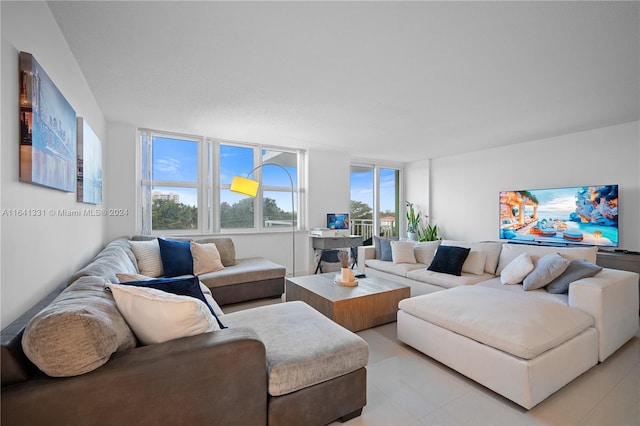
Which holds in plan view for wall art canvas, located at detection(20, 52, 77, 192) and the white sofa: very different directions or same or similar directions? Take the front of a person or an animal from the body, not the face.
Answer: very different directions

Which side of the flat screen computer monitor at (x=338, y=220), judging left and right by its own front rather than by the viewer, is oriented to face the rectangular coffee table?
front

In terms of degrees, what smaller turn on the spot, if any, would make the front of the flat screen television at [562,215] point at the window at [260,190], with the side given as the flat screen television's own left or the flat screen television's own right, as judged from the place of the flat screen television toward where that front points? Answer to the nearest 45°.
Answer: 0° — it already faces it

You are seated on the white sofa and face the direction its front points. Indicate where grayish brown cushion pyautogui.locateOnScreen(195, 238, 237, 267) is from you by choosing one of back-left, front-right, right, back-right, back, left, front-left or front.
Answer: front-right

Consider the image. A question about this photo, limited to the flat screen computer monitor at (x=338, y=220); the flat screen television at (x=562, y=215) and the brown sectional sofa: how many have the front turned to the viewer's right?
1

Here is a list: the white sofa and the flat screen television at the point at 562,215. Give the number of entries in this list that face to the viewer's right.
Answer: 0

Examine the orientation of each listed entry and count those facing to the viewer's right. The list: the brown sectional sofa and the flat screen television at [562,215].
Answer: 1

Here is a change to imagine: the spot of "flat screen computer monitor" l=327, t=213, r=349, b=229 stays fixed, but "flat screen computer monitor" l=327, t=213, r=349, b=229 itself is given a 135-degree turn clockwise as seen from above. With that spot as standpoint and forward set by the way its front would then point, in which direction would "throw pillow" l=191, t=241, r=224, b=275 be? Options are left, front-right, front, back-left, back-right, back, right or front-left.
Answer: left

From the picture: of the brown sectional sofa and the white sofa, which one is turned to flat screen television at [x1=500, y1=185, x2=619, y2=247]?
the brown sectional sofa

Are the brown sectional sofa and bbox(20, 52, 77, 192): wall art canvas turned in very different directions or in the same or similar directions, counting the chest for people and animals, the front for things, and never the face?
same or similar directions

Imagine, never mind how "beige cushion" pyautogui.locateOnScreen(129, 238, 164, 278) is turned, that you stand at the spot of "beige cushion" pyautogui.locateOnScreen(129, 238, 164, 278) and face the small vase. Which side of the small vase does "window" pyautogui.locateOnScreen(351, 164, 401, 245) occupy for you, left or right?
left

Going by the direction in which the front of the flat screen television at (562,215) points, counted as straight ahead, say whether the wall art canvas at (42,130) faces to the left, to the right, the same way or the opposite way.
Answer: the opposite way

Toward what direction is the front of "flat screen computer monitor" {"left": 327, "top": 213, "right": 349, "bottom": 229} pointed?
toward the camera

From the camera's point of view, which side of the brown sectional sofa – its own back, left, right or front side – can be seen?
right
